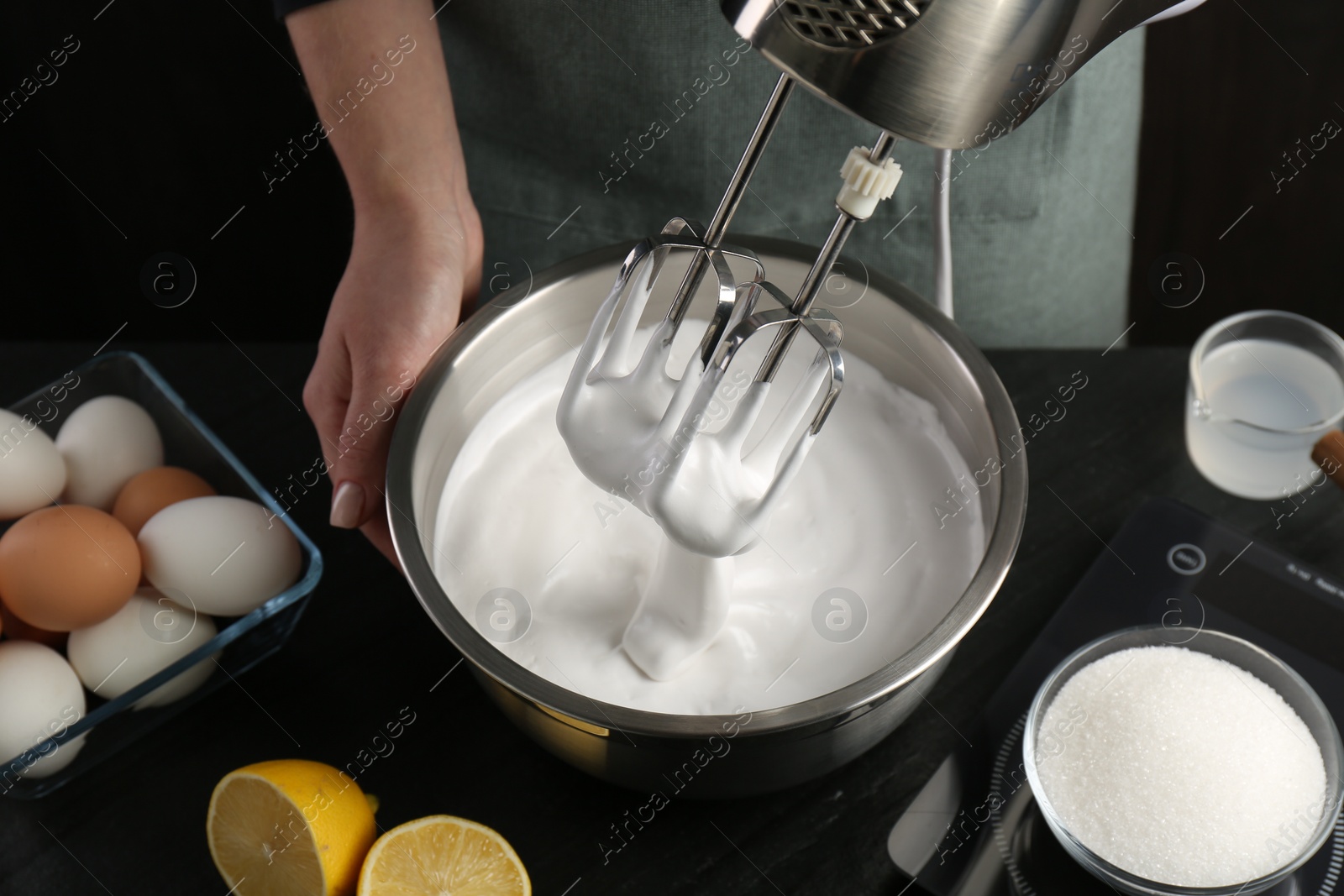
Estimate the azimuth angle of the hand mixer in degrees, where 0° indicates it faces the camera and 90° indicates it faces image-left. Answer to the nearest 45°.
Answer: approximately 45°
